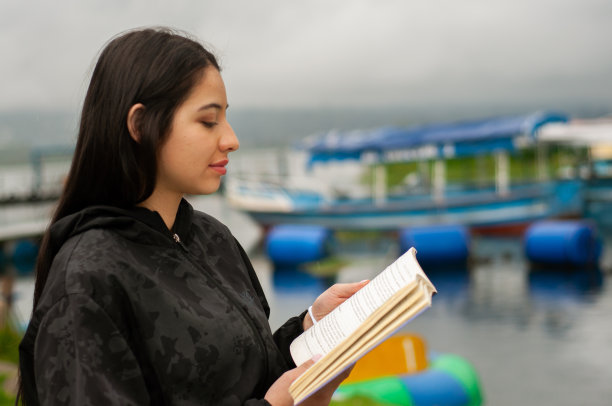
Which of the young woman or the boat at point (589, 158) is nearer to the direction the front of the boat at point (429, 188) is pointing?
the young woman

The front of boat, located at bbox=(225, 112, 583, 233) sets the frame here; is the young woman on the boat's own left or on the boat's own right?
on the boat's own left

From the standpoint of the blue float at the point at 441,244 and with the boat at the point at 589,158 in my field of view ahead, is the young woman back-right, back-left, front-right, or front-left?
back-right

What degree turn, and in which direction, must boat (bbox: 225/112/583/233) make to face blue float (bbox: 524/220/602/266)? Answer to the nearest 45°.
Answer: approximately 90° to its left

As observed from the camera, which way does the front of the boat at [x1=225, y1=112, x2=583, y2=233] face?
facing to the left of the viewer

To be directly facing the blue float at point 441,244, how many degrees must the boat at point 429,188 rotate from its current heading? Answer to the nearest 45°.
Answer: approximately 90° to its left

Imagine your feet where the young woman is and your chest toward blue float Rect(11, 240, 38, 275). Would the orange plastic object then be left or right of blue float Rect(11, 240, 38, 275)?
right

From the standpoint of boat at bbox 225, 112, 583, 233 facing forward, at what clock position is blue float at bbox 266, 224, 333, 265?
The blue float is roughly at 10 o'clock from the boat.

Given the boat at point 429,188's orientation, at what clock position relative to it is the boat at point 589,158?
the boat at point 589,158 is roughly at 6 o'clock from the boat at point 429,188.

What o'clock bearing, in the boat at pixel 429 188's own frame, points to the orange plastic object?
The orange plastic object is roughly at 9 o'clock from the boat.

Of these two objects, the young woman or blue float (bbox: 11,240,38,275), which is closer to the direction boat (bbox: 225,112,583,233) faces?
the blue float

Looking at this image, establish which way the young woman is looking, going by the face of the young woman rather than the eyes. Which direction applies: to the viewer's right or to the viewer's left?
to the viewer's right
